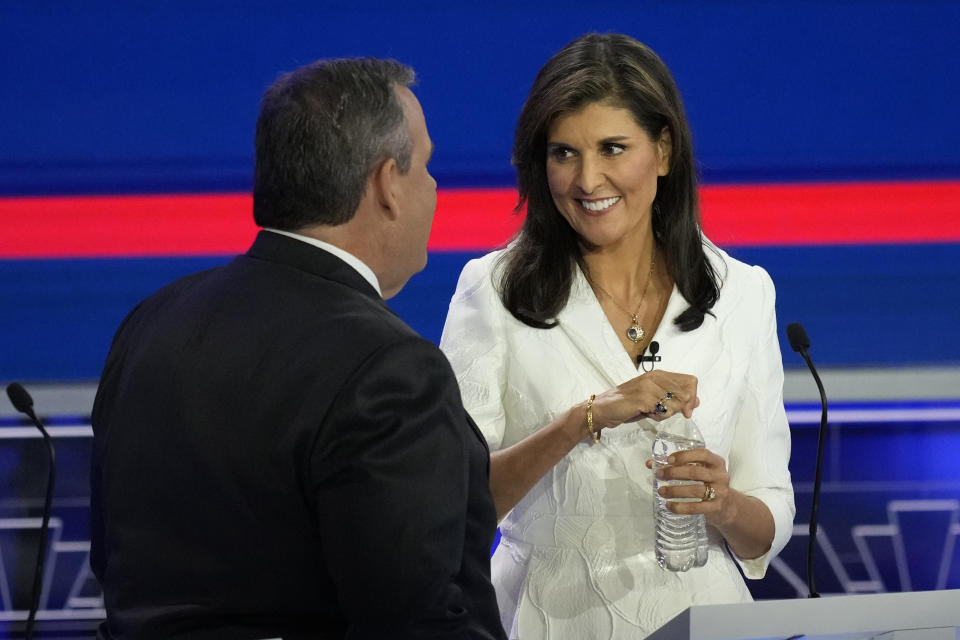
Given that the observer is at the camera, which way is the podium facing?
facing the viewer

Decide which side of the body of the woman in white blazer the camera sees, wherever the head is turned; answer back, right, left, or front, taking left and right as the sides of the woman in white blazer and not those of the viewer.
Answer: front

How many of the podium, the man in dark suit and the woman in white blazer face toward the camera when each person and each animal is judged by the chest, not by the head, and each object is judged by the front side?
2

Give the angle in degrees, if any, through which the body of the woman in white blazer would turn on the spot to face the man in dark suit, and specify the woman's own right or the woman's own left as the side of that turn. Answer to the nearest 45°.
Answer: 0° — they already face them

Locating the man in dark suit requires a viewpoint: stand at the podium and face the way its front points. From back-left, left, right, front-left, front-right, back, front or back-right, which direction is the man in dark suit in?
right

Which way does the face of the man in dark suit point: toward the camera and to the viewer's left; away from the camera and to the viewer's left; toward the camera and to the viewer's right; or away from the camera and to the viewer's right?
away from the camera and to the viewer's right

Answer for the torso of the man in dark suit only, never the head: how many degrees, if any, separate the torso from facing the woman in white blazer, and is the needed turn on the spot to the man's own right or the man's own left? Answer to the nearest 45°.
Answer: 0° — they already face them

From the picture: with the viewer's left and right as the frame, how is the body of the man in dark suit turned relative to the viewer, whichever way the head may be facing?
facing away from the viewer and to the right of the viewer

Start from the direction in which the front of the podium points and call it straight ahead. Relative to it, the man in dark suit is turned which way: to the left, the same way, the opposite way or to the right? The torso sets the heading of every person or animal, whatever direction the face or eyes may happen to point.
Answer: the opposite way

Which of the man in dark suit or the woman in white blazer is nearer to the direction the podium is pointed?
the man in dark suit

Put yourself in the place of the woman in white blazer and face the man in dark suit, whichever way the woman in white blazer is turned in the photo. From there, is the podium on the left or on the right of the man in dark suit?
left

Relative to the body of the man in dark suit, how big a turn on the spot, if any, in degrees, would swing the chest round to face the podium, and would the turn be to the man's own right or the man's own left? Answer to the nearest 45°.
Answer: approximately 45° to the man's own right

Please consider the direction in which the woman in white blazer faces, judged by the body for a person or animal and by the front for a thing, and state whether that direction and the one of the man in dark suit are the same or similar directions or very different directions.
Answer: very different directions

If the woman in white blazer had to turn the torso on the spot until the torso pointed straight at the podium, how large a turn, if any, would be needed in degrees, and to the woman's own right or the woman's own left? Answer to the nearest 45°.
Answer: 0° — they already face it
